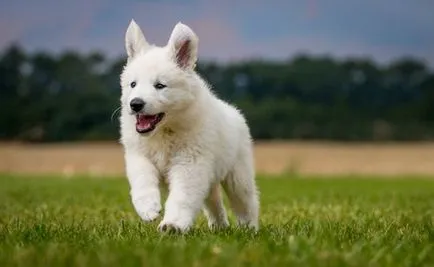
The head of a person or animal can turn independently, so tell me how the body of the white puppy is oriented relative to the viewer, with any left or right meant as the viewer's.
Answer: facing the viewer and to the left of the viewer
